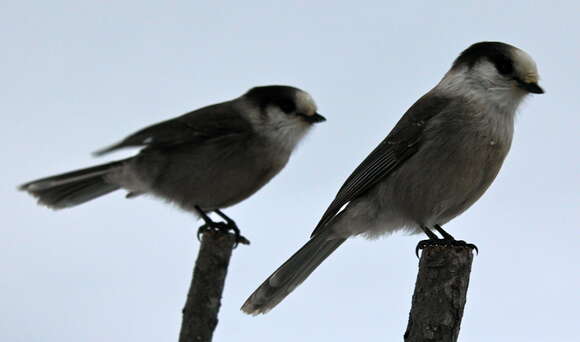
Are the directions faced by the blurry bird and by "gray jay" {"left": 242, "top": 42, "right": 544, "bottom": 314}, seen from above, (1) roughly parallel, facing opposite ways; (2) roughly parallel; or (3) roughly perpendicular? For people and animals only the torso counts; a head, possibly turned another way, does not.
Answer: roughly parallel

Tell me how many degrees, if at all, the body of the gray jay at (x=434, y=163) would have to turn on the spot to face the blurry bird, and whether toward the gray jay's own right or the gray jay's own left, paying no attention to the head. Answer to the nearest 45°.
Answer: approximately 180°

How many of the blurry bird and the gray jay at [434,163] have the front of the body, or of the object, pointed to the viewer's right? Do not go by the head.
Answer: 2

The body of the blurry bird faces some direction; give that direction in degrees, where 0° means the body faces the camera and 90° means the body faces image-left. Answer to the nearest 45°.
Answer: approximately 270°

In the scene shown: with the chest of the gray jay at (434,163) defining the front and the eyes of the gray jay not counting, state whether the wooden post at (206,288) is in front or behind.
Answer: behind

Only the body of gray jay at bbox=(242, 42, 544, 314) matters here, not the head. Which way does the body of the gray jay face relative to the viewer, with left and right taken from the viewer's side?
facing to the right of the viewer

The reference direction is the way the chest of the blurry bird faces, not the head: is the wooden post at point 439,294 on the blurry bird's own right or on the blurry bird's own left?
on the blurry bird's own right
